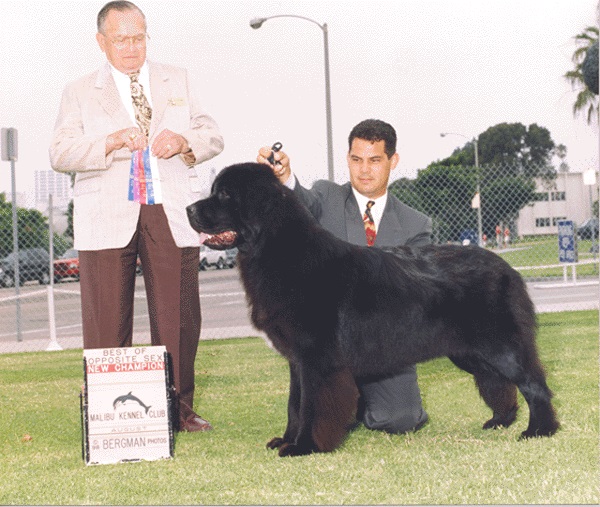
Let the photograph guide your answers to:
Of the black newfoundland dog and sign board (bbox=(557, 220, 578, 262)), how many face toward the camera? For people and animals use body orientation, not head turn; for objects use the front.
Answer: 1

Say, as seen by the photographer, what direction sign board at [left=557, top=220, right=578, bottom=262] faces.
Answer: facing the viewer

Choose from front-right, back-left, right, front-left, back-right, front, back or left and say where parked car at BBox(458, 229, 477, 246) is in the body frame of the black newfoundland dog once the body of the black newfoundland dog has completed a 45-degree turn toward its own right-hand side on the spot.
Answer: front-right

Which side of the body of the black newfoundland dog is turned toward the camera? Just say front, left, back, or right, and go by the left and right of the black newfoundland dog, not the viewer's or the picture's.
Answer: left

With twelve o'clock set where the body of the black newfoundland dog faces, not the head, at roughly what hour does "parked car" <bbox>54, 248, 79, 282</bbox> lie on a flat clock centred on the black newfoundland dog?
The parked car is roughly at 2 o'clock from the black newfoundland dog.

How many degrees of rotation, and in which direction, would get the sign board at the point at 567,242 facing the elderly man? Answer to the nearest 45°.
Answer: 0° — it already faces them

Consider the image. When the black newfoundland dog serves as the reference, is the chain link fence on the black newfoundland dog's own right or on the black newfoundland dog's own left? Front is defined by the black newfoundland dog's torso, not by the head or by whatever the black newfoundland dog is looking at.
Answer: on the black newfoundland dog's own right

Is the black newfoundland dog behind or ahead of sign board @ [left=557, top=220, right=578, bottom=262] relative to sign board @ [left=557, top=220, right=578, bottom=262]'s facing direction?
ahead

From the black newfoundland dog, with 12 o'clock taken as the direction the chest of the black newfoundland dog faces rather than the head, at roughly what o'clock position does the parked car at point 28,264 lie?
The parked car is roughly at 2 o'clock from the black newfoundland dog.

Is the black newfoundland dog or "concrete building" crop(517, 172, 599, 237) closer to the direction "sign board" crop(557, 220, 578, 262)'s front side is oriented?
the black newfoundland dog

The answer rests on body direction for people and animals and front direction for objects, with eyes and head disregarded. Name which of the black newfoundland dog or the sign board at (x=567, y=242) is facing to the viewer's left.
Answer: the black newfoundland dog

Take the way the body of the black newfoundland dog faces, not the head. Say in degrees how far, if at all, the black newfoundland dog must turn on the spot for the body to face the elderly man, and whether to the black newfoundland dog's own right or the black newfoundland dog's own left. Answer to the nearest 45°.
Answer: approximately 45° to the black newfoundland dog's own right

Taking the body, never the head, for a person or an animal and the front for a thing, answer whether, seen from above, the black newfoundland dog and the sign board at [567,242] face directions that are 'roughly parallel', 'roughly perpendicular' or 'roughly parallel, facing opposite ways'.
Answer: roughly perpendicular

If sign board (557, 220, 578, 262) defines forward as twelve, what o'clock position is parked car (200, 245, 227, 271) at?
The parked car is roughly at 4 o'clock from the sign board.
